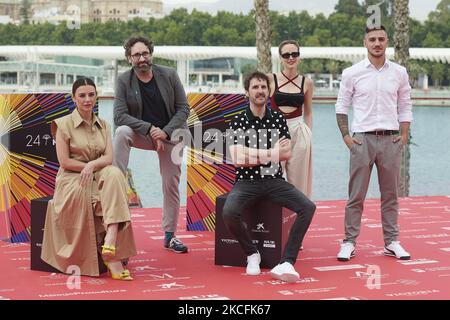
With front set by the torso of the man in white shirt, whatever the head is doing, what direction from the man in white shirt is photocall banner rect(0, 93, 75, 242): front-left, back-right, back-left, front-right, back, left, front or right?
right

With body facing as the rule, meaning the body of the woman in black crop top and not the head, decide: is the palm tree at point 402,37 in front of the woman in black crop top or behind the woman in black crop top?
behind

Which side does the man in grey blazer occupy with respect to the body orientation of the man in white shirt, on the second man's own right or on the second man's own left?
on the second man's own right

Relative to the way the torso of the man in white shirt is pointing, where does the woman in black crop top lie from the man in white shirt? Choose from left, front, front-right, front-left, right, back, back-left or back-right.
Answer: right

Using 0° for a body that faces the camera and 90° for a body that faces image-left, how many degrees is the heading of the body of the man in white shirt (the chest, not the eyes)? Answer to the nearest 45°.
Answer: approximately 0°

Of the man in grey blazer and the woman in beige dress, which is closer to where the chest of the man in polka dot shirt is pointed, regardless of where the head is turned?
the woman in beige dress

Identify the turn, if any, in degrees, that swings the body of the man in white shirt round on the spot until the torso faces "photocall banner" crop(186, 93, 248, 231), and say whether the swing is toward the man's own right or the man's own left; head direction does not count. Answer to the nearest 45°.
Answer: approximately 135° to the man's own right

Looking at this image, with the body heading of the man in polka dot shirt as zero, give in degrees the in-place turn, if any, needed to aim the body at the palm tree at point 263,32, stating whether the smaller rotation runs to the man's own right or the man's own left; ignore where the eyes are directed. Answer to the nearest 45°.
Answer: approximately 180°

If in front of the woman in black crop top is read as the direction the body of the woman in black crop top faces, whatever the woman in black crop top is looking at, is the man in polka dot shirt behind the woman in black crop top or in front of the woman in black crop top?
in front
